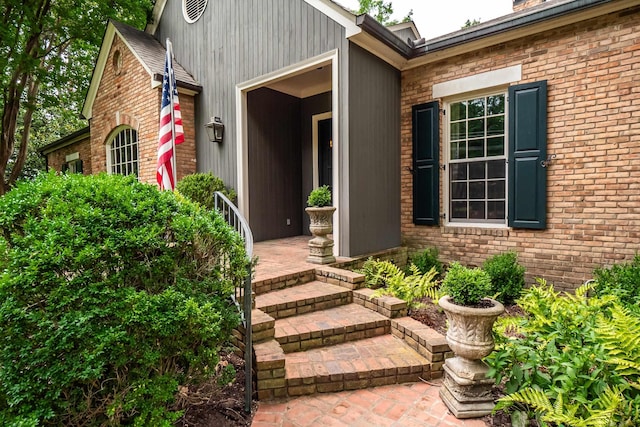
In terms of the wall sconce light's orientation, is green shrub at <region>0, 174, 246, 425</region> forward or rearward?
forward

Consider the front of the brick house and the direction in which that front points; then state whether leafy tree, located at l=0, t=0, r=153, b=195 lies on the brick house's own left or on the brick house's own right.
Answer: on the brick house's own right

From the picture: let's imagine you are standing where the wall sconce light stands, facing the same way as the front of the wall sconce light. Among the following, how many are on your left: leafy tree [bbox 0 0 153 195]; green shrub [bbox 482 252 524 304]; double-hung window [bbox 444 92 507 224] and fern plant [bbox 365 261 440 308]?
3

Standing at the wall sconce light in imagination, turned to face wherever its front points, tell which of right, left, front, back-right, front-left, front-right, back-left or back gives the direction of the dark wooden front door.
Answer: back-left

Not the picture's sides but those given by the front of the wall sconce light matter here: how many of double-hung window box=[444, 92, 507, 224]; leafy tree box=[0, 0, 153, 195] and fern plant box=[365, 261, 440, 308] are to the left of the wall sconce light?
2

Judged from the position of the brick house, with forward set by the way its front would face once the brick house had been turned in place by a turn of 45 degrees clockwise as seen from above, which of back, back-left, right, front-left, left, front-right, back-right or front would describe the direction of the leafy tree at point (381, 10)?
right

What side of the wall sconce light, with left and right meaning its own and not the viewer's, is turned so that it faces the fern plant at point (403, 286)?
left

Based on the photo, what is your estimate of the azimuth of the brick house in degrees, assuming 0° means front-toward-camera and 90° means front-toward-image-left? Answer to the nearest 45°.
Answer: approximately 45°
